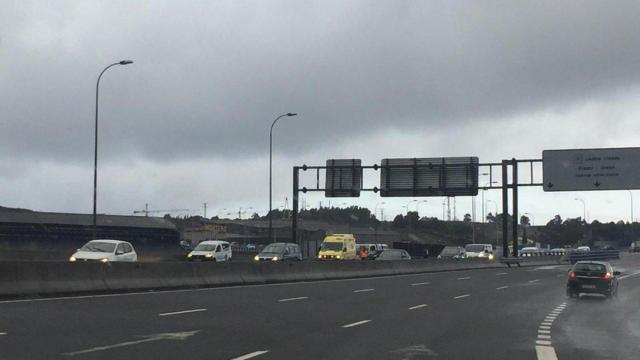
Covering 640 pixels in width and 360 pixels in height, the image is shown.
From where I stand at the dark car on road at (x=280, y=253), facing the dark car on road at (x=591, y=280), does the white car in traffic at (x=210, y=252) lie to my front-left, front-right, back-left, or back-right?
back-right

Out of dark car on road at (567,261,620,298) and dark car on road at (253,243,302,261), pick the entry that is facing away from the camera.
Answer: dark car on road at (567,261,620,298)

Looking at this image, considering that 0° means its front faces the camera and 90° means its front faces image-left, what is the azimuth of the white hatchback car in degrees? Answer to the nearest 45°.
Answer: approximately 45°

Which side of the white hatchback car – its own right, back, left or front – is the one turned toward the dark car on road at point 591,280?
left

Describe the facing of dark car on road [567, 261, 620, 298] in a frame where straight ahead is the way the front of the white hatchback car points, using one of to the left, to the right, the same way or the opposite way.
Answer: the opposite way

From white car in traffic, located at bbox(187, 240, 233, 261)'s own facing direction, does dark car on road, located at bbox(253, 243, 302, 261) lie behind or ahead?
behind

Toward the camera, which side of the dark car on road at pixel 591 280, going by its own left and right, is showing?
back

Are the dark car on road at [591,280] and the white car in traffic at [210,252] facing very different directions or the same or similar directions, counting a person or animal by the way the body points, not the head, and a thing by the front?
very different directions

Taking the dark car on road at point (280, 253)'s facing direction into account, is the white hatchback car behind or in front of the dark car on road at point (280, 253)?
in front

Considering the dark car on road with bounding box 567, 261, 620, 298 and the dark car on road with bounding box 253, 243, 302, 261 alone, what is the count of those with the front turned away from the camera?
1

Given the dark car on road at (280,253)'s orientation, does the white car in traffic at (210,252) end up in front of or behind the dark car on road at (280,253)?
in front

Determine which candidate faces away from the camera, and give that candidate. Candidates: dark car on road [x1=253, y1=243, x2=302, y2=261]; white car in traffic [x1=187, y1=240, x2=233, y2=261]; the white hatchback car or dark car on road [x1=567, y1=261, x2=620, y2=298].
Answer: dark car on road [x1=567, y1=261, x2=620, y2=298]

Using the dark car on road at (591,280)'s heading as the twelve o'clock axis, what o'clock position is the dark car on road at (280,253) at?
the dark car on road at (280,253) is roughly at 10 o'clock from the dark car on road at (591,280).
